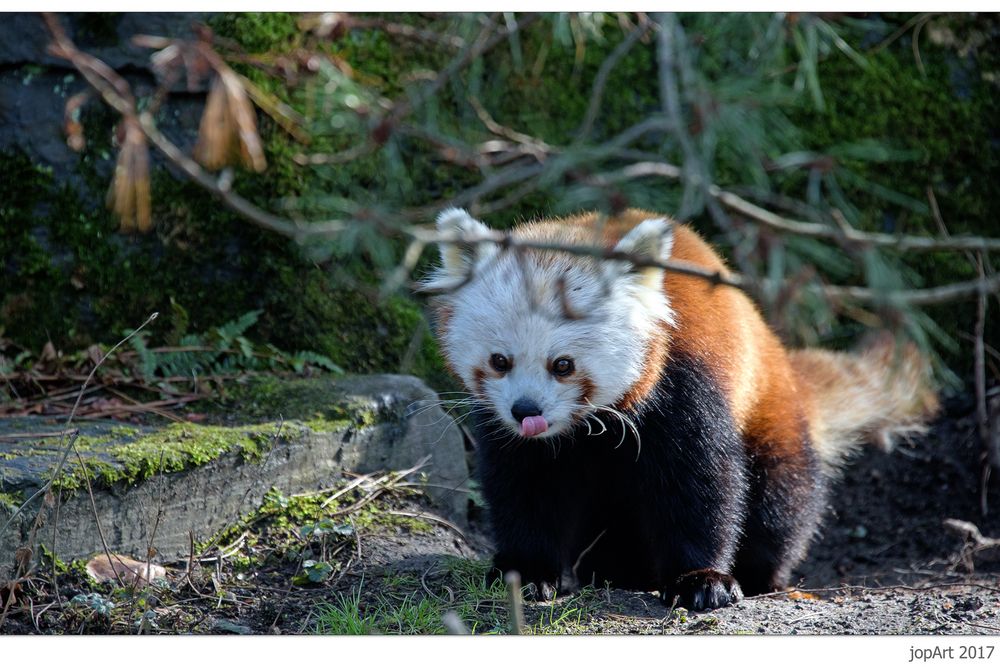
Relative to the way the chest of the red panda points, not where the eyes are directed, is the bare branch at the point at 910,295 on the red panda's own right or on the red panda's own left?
on the red panda's own left

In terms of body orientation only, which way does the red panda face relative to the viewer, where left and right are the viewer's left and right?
facing the viewer and to the left of the viewer

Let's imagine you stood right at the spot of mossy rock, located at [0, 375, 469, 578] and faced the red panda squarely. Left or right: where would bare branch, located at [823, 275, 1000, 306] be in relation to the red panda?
right

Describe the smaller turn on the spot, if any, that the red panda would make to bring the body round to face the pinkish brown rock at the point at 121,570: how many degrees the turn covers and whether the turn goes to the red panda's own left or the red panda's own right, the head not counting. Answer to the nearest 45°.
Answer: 0° — it already faces it
